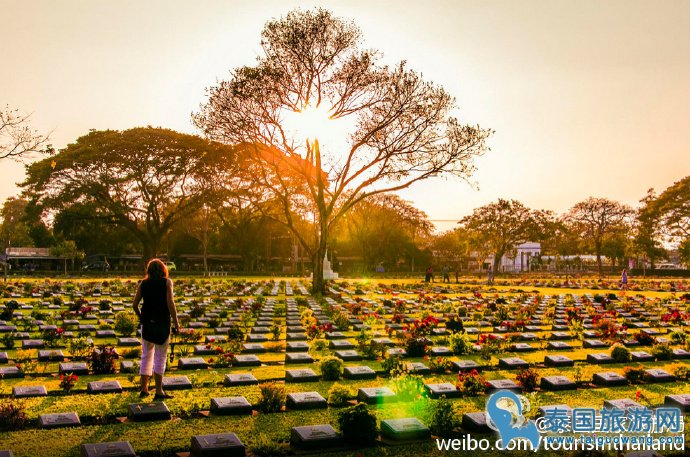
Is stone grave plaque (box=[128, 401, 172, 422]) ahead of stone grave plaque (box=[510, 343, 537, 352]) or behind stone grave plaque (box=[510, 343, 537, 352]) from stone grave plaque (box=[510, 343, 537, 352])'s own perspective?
ahead

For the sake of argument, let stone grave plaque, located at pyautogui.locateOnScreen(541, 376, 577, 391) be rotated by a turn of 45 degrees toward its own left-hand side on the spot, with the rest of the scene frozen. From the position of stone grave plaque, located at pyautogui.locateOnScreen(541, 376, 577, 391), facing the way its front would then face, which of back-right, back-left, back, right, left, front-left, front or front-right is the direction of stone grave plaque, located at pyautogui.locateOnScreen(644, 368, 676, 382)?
left

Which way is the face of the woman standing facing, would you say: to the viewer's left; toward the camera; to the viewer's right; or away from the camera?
away from the camera

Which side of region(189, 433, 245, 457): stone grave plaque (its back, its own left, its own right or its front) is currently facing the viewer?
front

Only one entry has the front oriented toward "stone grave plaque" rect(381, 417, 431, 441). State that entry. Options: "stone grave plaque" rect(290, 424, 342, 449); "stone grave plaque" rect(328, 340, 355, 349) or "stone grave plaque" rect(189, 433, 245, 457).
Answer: "stone grave plaque" rect(328, 340, 355, 349)

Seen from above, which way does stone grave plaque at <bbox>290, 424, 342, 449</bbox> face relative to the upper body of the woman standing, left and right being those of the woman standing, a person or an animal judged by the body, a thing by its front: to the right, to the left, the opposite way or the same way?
the opposite way

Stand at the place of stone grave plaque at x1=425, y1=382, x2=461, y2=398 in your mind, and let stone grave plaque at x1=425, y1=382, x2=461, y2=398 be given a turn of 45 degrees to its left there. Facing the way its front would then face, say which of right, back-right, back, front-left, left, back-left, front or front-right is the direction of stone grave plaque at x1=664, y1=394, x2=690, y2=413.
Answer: front-left

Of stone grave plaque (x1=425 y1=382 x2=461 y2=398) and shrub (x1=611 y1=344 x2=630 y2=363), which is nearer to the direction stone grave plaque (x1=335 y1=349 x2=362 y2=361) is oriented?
the stone grave plaque

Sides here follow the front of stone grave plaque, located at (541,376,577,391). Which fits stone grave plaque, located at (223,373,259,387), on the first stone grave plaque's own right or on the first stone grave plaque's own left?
on the first stone grave plaque's own right

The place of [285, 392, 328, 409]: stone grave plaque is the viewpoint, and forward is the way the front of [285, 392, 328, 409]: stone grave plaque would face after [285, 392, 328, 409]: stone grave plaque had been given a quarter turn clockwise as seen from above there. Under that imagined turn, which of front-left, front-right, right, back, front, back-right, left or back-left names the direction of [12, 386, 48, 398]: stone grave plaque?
front

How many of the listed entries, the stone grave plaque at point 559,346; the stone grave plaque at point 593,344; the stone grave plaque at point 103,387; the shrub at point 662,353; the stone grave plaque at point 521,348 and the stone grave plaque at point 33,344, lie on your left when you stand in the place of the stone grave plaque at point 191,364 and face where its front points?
4

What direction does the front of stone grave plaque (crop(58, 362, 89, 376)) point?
toward the camera

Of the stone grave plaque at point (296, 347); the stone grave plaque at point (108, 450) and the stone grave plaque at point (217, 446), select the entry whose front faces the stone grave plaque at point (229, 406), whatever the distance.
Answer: the stone grave plaque at point (296, 347)

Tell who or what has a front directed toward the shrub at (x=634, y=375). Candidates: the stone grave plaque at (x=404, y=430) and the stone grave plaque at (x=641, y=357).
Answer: the stone grave plaque at (x=641, y=357)

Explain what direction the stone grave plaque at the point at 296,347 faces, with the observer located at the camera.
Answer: facing the viewer

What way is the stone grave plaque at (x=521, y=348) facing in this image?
toward the camera
